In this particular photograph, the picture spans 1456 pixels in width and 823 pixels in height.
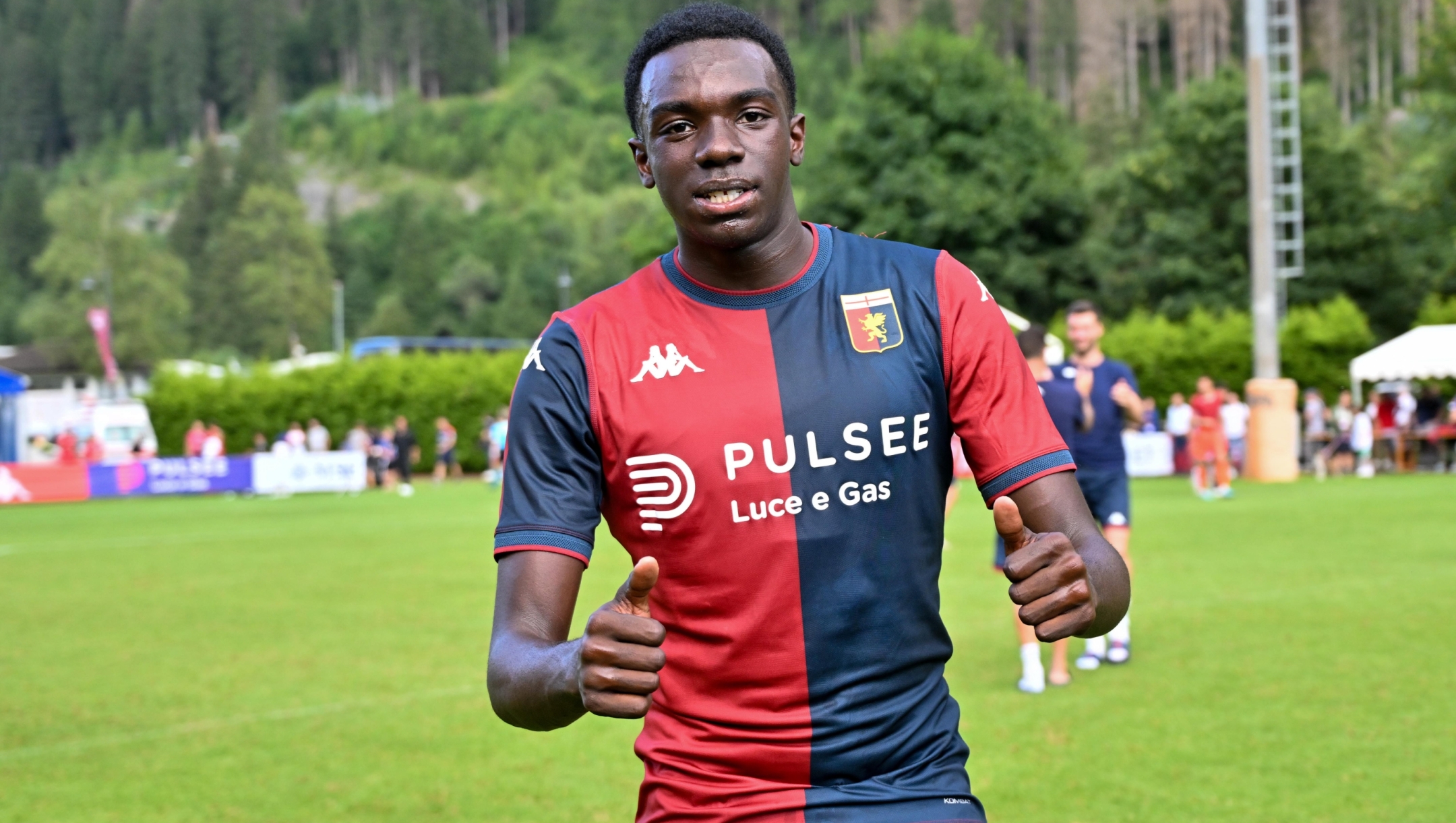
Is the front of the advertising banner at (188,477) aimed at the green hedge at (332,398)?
no

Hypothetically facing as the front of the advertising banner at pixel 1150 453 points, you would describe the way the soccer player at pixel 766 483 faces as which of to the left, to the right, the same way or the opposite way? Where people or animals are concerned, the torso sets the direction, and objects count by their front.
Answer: the same way

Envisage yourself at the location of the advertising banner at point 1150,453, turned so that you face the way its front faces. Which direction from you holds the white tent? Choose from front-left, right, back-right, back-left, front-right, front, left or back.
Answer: left

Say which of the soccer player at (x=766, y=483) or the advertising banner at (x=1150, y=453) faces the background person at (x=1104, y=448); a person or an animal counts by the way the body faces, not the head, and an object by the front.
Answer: the advertising banner

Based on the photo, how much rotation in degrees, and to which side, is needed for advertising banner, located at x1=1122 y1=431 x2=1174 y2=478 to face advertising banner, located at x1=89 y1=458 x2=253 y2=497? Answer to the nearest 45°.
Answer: approximately 90° to its right

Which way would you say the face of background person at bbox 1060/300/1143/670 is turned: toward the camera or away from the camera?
toward the camera

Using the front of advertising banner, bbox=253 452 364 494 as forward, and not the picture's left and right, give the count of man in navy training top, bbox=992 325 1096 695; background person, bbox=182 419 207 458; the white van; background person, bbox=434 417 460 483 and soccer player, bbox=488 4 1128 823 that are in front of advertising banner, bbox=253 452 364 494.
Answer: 2

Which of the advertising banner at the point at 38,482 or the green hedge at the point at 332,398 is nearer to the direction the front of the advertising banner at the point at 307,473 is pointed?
the advertising banner

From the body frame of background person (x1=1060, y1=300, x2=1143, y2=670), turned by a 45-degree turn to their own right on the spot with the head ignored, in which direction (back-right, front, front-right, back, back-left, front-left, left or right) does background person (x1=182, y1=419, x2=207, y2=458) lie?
front-right

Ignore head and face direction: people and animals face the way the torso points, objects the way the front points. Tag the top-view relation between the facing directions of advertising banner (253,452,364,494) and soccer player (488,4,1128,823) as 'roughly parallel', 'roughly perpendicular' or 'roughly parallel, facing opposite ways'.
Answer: roughly parallel

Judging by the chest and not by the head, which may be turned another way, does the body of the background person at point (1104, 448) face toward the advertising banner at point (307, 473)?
no

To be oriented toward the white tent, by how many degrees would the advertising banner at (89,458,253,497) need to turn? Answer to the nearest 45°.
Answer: approximately 45° to its left

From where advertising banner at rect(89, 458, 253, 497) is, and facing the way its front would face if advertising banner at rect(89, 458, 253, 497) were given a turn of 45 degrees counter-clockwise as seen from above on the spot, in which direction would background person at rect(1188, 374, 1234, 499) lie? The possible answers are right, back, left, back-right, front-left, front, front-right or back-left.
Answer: front

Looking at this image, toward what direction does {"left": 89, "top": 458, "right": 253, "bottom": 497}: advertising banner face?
toward the camera

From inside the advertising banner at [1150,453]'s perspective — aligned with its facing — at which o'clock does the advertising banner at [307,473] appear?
the advertising banner at [307,473] is roughly at 3 o'clock from the advertising banner at [1150,453].

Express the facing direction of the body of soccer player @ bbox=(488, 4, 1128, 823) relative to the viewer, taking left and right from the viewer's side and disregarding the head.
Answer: facing the viewer

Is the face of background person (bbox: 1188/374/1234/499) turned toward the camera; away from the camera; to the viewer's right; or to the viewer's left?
toward the camera
